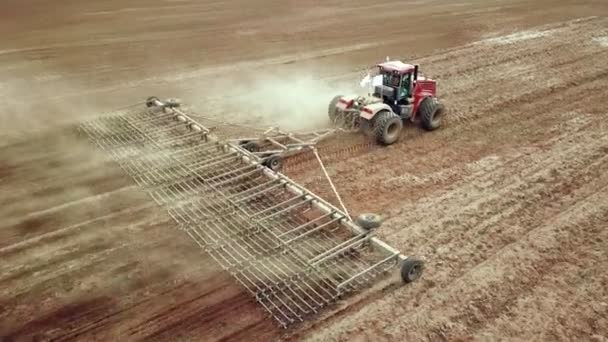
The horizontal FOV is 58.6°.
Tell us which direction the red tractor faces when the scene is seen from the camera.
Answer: facing away from the viewer and to the right of the viewer

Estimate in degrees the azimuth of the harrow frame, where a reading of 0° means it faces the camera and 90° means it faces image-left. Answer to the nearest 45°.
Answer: approximately 225°

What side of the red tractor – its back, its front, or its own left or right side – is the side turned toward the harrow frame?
back

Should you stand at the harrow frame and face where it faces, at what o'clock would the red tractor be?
The red tractor is roughly at 12 o'clock from the harrow frame.
